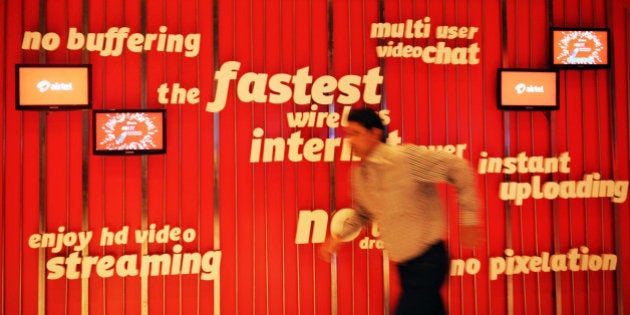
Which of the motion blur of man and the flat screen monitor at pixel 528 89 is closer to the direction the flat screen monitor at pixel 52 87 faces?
the motion blur of man

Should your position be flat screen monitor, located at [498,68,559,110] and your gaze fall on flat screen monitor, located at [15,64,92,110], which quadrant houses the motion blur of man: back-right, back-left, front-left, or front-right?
front-left

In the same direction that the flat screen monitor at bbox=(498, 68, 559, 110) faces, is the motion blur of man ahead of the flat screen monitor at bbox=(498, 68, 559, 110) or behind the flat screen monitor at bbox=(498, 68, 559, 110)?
ahead

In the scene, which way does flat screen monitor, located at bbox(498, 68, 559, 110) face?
toward the camera

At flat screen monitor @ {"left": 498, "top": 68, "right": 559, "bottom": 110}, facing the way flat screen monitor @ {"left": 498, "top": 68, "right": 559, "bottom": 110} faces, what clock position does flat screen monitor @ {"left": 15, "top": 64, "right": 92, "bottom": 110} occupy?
flat screen monitor @ {"left": 15, "top": 64, "right": 92, "bottom": 110} is roughly at 2 o'clock from flat screen monitor @ {"left": 498, "top": 68, "right": 559, "bottom": 110}.

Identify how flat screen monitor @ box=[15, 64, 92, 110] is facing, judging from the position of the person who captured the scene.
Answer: facing the viewer

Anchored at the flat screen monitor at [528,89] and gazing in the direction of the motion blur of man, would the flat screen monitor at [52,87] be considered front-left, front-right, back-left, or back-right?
front-right

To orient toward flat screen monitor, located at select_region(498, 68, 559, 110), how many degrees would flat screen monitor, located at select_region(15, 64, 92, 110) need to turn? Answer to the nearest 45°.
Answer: approximately 45° to its left
